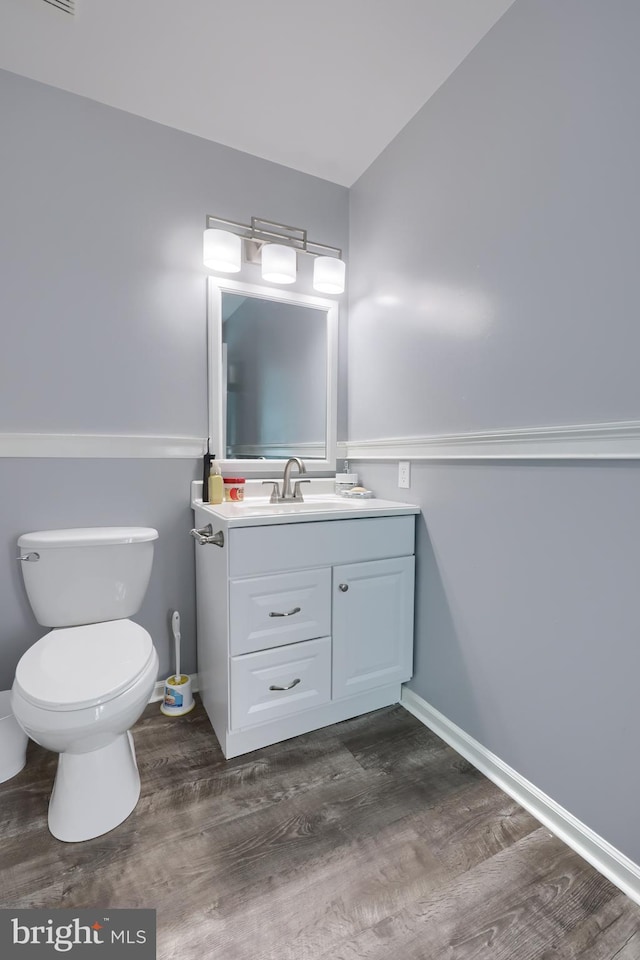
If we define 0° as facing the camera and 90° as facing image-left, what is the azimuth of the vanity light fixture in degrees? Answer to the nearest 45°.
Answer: approximately 315°

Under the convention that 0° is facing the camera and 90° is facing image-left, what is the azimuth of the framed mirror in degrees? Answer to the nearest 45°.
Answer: approximately 315°
